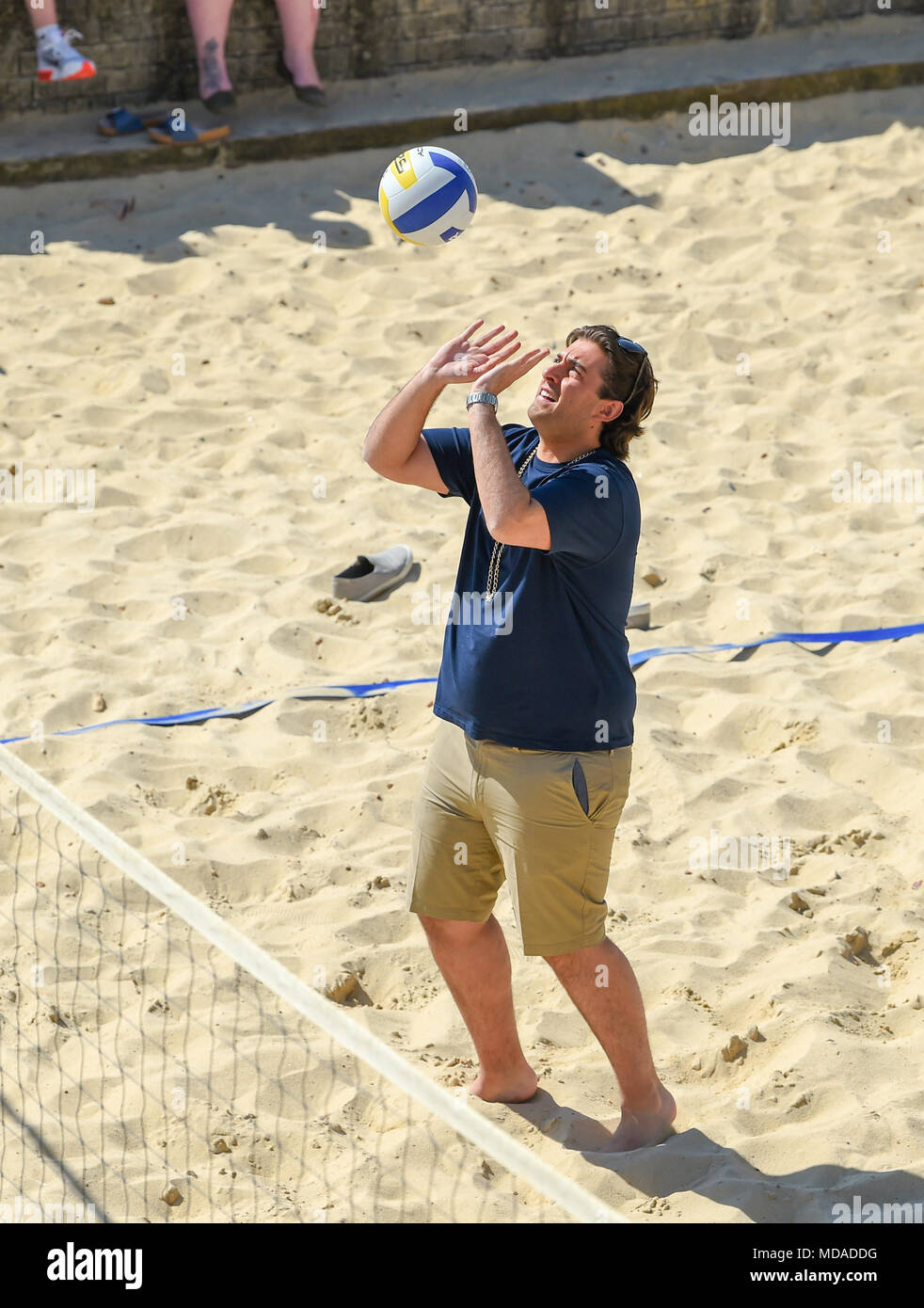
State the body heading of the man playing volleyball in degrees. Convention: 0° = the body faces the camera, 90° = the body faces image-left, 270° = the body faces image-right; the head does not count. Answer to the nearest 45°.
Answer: approximately 45°

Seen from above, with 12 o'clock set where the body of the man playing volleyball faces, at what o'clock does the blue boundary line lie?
The blue boundary line is roughly at 4 o'clock from the man playing volleyball.

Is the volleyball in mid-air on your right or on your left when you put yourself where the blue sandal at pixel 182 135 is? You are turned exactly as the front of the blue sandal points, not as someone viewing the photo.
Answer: on your left

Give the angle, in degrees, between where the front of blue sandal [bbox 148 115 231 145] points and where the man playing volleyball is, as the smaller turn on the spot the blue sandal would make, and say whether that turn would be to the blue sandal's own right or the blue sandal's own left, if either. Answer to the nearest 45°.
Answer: approximately 90° to the blue sandal's own left

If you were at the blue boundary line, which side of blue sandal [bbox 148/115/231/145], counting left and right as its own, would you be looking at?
left

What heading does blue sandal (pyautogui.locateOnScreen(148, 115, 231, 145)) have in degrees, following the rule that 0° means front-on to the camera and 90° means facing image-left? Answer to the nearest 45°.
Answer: approximately 90°
